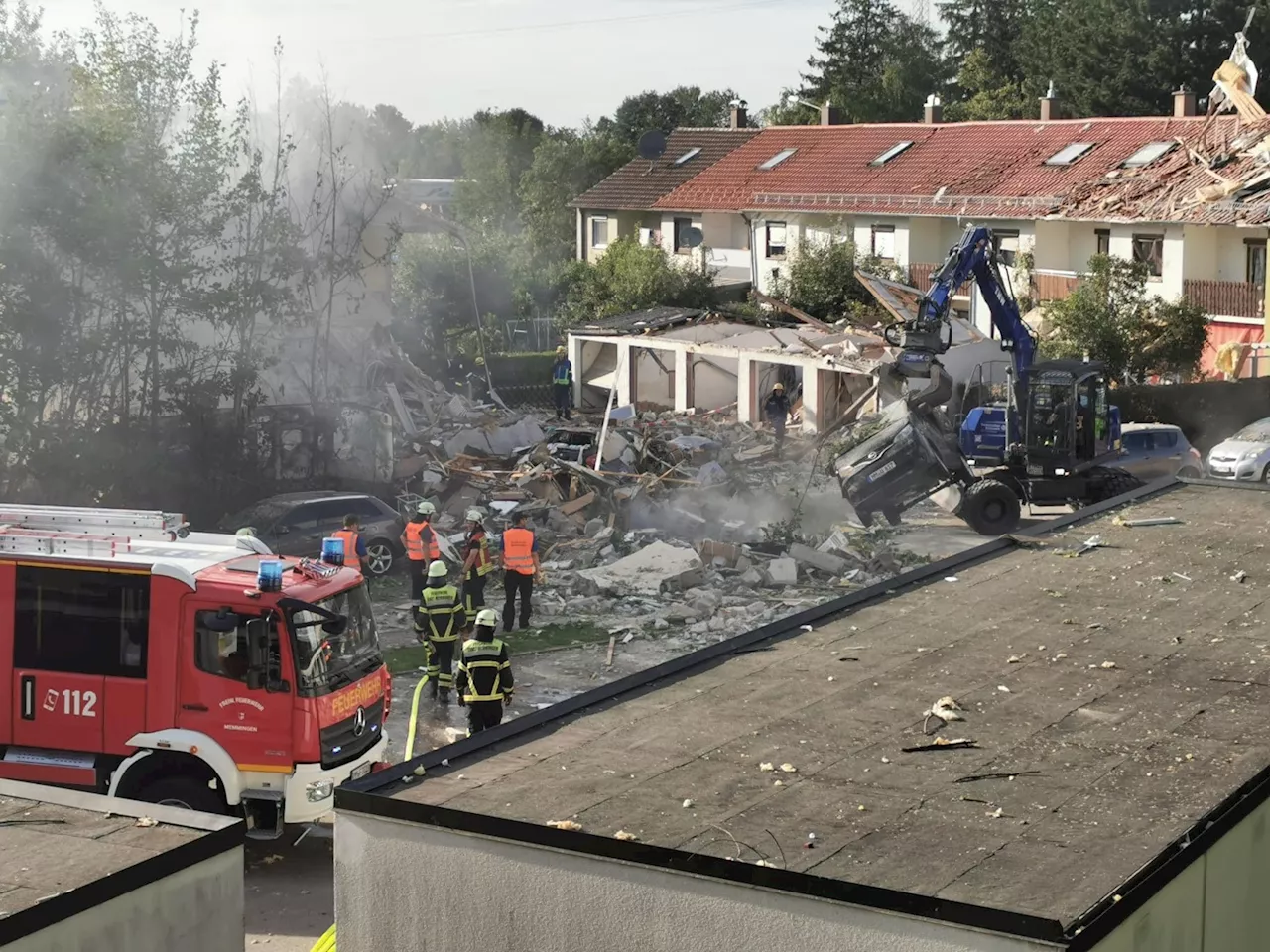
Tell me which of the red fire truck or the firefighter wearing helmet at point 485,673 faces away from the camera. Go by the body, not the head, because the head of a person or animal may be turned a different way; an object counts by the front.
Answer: the firefighter wearing helmet

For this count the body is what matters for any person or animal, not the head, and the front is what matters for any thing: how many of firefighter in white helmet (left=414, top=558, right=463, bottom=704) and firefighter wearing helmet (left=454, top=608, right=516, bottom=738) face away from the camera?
2

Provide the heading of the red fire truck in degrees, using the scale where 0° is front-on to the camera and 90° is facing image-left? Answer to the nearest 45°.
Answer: approximately 315°

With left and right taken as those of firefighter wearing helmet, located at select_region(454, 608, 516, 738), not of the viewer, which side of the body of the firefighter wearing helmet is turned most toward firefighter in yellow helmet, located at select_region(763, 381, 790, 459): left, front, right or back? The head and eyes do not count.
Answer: front

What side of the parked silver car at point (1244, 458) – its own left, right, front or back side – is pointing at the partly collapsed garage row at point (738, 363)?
right

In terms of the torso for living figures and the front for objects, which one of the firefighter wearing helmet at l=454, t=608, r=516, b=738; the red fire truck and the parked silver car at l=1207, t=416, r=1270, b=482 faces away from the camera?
the firefighter wearing helmet

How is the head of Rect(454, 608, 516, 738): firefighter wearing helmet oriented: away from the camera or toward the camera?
away from the camera

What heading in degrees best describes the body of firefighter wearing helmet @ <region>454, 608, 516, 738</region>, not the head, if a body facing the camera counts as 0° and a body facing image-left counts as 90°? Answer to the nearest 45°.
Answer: approximately 180°

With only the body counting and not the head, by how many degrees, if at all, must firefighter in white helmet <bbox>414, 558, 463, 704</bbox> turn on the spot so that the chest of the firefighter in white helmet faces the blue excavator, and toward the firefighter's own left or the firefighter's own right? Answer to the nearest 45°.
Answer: approximately 45° to the firefighter's own right

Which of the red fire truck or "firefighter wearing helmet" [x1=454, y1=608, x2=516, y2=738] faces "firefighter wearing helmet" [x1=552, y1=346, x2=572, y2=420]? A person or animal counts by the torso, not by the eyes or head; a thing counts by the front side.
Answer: "firefighter wearing helmet" [x1=454, y1=608, x2=516, y2=738]

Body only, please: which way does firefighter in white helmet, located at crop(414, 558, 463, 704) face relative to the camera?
away from the camera

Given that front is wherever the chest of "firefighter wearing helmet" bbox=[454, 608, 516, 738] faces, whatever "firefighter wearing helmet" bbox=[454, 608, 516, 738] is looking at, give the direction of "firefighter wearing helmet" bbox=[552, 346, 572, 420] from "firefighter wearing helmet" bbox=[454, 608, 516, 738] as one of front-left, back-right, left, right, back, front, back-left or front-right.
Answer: front

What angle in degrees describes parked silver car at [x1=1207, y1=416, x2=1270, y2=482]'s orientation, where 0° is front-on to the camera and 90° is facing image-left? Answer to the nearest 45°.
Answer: approximately 45°

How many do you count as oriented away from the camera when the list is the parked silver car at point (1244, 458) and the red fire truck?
0

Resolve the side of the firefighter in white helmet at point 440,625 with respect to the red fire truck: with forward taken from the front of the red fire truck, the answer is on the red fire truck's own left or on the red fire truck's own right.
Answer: on the red fire truck's own left

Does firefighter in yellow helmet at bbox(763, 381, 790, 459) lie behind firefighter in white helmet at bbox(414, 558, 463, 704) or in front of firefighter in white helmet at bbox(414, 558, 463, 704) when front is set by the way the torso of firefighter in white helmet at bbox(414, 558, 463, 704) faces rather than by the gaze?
in front

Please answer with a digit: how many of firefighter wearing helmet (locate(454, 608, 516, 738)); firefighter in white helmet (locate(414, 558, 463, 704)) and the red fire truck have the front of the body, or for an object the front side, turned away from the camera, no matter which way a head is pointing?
2

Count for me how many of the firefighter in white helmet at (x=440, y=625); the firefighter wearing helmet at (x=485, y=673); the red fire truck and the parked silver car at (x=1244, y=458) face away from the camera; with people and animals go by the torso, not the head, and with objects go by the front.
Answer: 2

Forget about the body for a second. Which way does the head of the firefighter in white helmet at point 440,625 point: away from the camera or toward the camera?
away from the camera
